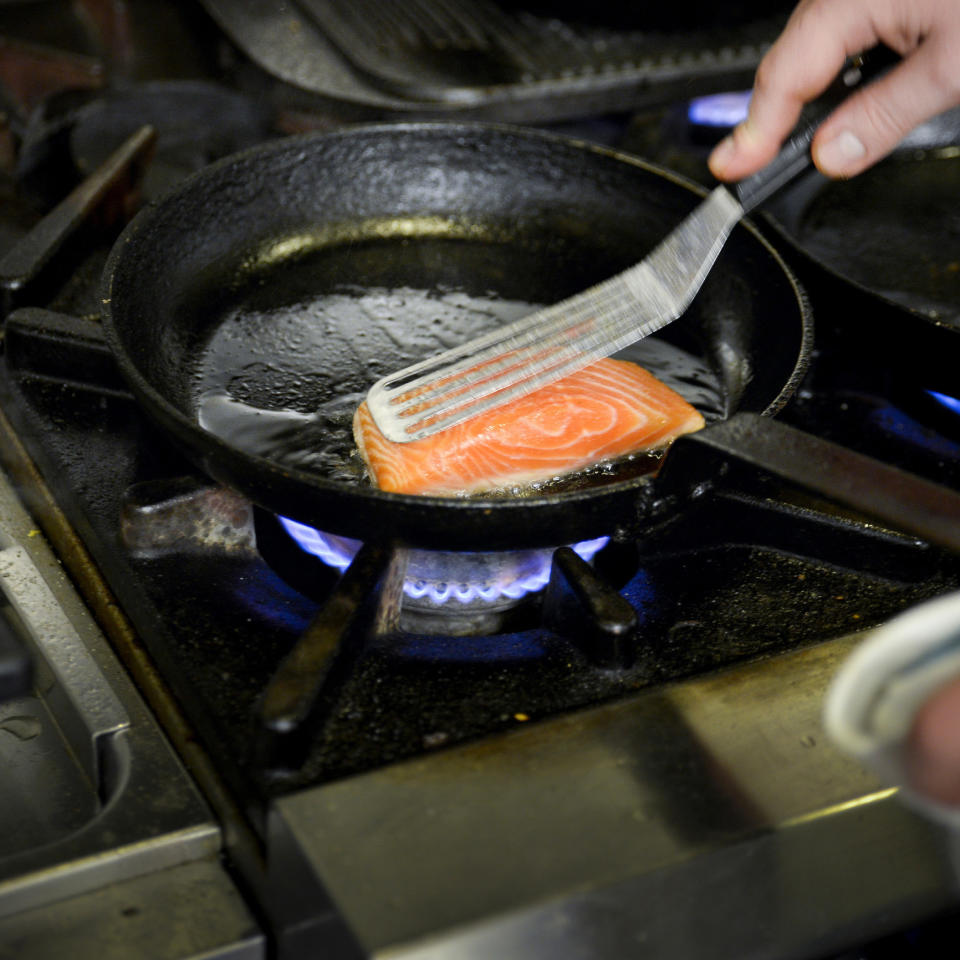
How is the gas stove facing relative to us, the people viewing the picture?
facing the viewer and to the right of the viewer
